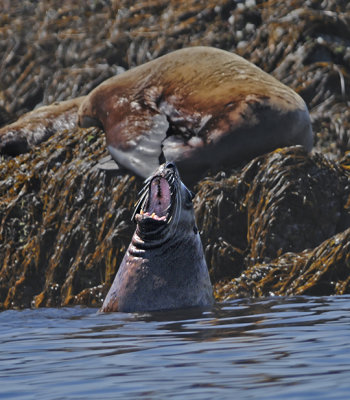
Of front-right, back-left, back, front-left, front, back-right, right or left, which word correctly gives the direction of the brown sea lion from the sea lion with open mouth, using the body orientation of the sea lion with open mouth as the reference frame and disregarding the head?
back-right

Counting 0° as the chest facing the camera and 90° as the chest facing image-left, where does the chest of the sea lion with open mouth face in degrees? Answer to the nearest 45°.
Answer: approximately 45°
